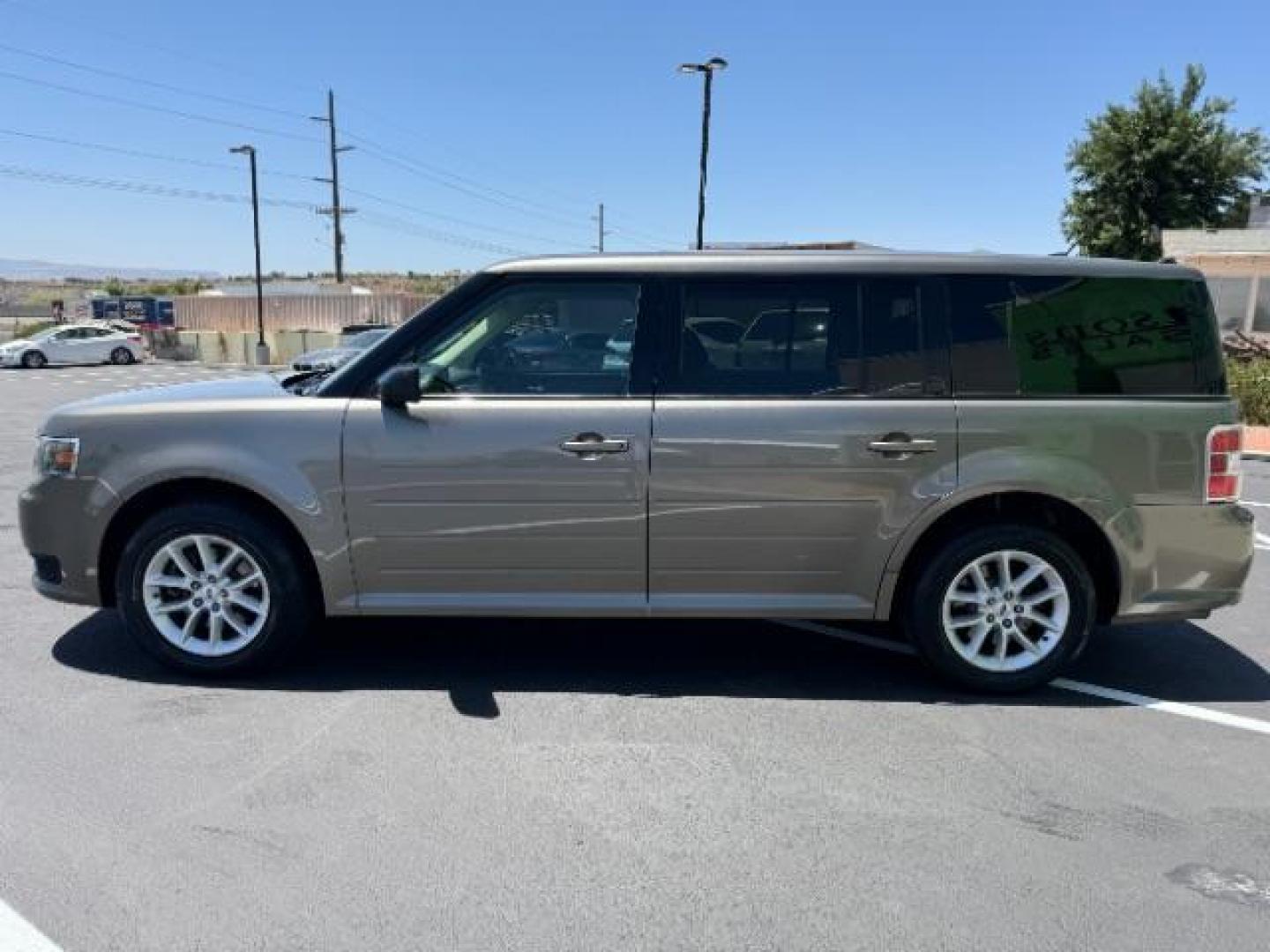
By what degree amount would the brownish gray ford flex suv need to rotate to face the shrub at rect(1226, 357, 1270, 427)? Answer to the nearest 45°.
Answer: approximately 135° to its right

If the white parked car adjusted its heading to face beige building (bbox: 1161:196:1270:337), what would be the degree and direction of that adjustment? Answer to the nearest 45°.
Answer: approximately 135° to its left

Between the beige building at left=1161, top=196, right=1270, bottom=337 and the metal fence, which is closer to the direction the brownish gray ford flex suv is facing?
the metal fence

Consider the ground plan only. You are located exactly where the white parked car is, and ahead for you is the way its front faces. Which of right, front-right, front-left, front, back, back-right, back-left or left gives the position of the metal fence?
back-right

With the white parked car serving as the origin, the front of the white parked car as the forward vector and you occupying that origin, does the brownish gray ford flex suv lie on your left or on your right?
on your left

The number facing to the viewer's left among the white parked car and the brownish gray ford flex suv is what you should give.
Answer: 2

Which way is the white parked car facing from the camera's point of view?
to the viewer's left

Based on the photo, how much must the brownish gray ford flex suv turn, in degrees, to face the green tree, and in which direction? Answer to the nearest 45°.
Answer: approximately 135° to its right

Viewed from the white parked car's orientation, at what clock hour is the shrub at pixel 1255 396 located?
The shrub is roughly at 8 o'clock from the white parked car.

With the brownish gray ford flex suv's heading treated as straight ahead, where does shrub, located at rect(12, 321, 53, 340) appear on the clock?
The shrub is roughly at 2 o'clock from the brownish gray ford flex suv.

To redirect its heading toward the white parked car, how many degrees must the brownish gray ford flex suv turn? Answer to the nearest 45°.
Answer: approximately 45° to its right

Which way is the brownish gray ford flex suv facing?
to the viewer's left

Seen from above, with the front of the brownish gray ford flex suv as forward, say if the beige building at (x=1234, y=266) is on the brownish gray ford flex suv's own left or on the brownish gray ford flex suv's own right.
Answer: on the brownish gray ford flex suv's own right
